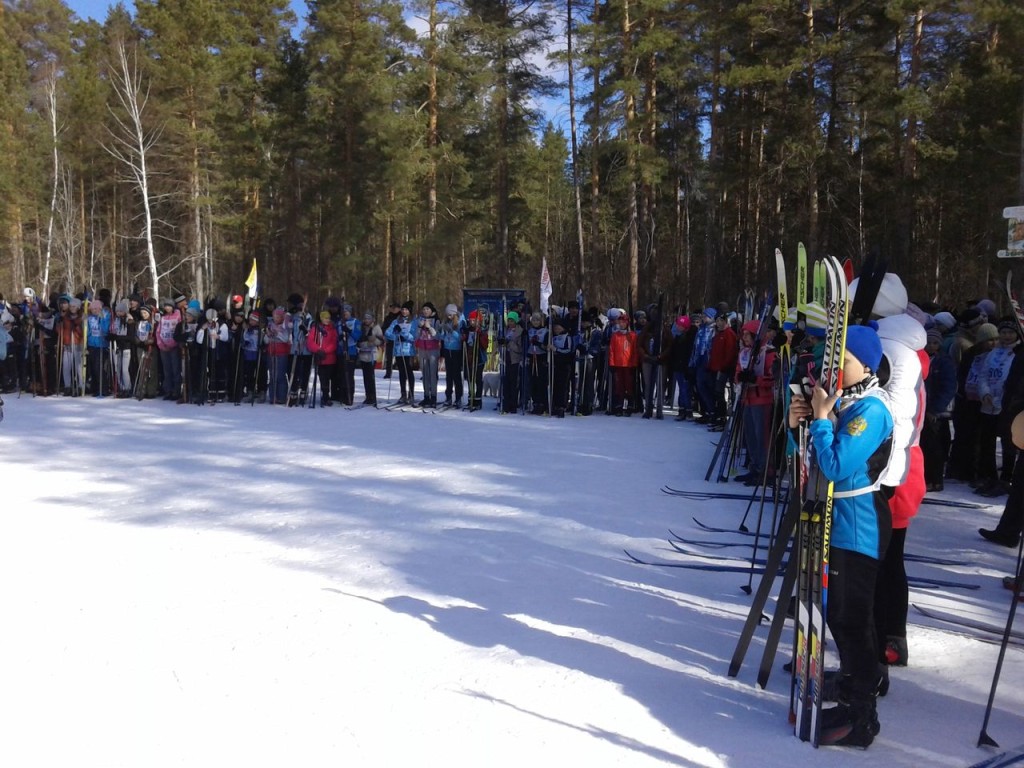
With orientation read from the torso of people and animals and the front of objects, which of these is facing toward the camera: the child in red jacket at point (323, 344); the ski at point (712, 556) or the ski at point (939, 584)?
the child in red jacket

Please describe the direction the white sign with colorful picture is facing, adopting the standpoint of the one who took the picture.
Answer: facing the viewer

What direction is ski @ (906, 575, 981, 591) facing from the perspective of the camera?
to the viewer's left

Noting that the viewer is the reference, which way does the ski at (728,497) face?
facing to the left of the viewer

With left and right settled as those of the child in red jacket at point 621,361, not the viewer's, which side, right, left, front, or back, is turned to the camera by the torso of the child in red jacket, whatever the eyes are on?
front

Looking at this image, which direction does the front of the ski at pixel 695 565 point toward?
to the viewer's left

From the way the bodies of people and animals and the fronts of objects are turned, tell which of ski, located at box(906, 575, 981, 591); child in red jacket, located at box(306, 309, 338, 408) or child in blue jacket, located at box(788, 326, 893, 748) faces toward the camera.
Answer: the child in red jacket

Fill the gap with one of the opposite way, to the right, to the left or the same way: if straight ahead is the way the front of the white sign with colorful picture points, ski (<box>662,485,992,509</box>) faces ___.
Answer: to the right

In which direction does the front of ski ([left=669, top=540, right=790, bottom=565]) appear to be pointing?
to the viewer's left

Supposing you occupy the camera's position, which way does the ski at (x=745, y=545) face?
facing to the left of the viewer

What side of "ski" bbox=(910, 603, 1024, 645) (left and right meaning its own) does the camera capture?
left
